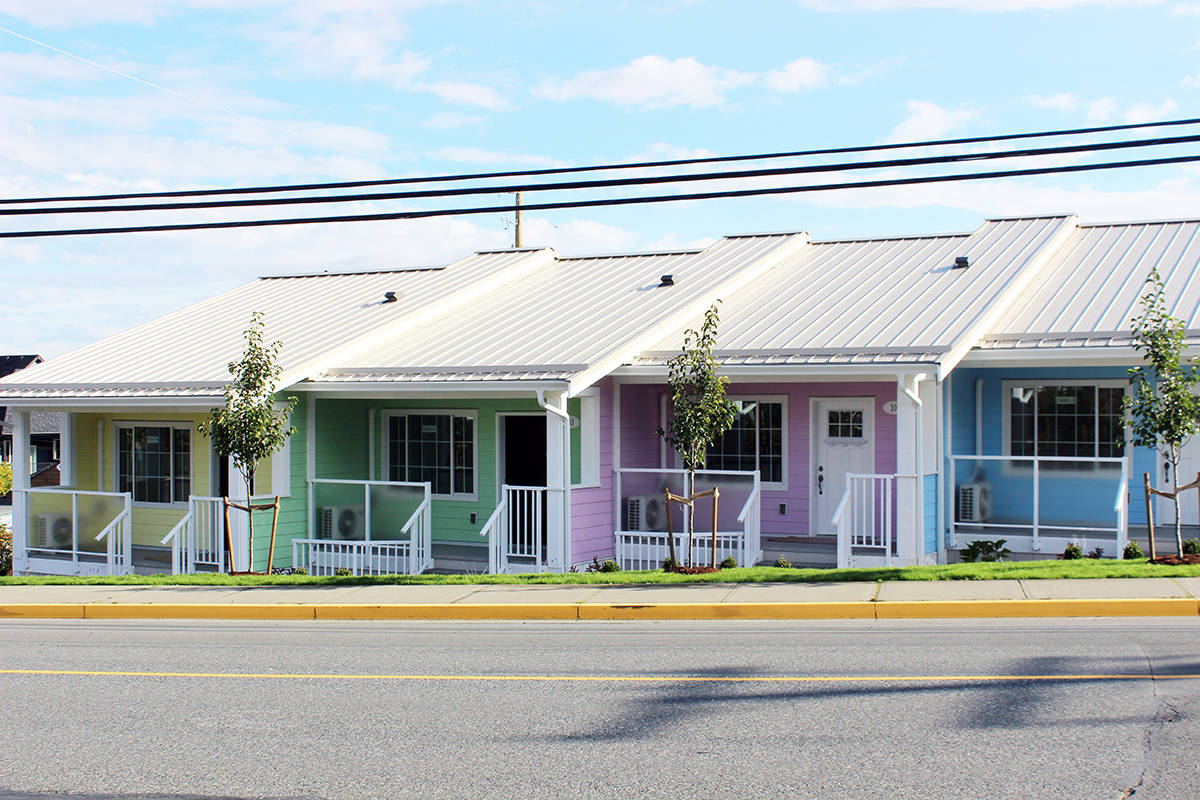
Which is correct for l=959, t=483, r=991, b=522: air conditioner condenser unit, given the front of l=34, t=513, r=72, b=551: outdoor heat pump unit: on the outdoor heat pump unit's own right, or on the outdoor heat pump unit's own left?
on the outdoor heat pump unit's own left

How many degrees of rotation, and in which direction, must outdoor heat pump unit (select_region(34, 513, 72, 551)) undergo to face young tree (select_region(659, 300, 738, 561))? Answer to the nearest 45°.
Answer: approximately 45° to its left

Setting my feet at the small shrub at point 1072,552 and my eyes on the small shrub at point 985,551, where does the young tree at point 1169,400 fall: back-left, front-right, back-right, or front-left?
back-left

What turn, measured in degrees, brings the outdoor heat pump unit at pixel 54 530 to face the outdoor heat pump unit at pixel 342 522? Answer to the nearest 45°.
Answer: approximately 45° to its left

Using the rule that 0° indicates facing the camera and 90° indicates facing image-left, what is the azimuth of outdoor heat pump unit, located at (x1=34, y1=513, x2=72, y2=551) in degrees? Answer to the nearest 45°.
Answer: approximately 0°

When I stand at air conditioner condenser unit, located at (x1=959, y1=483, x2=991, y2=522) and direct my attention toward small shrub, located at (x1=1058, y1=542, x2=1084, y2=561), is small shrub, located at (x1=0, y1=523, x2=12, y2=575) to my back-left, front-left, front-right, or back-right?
back-right

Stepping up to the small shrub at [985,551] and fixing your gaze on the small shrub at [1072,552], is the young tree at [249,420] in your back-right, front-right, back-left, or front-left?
back-right

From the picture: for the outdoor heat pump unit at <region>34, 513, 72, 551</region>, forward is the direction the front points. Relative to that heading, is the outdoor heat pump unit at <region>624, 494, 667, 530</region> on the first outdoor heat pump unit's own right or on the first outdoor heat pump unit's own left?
on the first outdoor heat pump unit's own left
